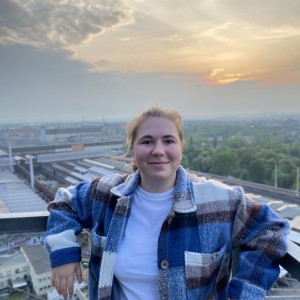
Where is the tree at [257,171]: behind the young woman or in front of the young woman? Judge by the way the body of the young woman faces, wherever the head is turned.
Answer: behind

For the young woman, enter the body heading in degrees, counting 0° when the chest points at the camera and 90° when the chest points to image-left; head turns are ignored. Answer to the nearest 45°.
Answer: approximately 0°

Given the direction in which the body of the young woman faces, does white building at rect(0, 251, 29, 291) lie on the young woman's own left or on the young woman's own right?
on the young woman's own right

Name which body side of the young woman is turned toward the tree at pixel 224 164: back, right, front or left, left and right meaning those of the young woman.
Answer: back
